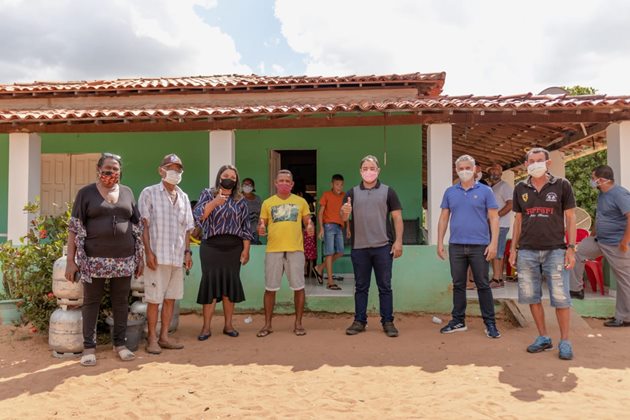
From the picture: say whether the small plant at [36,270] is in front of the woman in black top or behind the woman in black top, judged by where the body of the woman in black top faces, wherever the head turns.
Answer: behind

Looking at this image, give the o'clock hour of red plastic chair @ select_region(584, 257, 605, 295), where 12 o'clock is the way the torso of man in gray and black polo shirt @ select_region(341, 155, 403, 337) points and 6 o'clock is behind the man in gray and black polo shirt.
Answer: The red plastic chair is roughly at 8 o'clock from the man in gray and black polo shirt.

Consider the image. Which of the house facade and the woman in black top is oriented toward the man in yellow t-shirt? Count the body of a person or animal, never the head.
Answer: the house facade

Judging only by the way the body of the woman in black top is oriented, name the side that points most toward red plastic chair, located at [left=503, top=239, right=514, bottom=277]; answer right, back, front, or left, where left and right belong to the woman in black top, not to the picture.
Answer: left

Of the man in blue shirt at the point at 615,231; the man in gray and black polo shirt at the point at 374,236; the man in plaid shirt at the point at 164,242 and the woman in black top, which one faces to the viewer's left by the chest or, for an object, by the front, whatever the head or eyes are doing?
the man in blue shirt

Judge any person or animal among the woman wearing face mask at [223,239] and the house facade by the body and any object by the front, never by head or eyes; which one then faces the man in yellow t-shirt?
the house facade

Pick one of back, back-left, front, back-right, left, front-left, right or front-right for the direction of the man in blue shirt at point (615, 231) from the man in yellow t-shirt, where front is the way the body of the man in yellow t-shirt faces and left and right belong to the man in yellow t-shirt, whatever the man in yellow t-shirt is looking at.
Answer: left

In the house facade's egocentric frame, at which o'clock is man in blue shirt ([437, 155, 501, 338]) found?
The man in blue shirt is roughly at 11 o'clock from the house facade.

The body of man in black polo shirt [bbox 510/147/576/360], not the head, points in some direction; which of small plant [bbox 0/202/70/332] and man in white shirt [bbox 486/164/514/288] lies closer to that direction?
the small plant
